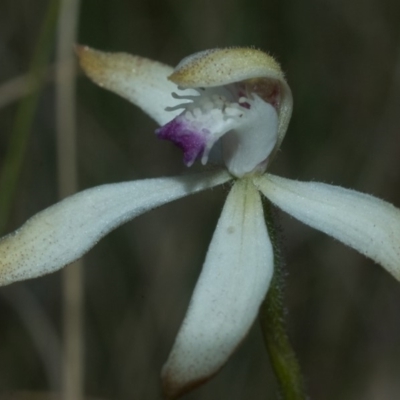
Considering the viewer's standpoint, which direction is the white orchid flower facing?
facing the viewer and to the left of the viewer
